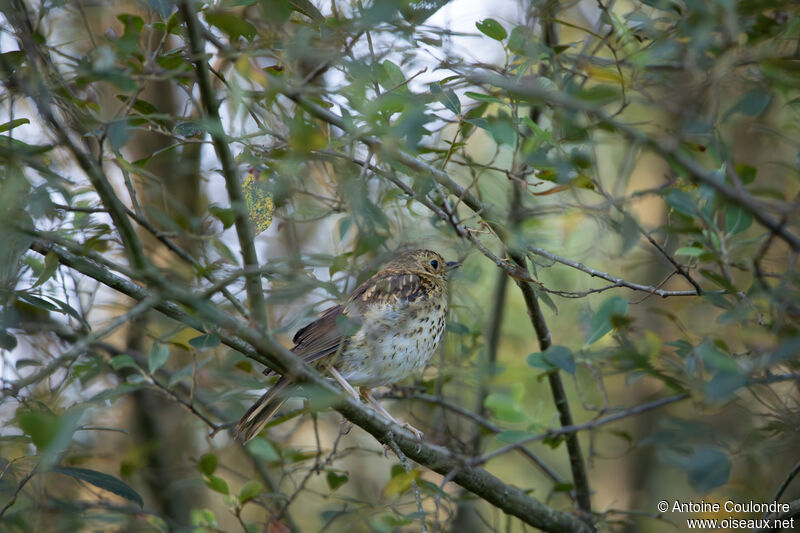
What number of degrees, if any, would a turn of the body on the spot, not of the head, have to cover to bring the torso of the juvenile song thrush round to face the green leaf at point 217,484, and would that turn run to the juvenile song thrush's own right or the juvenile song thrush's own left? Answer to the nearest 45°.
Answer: approximately 135° to the juvenile song thrush's own right

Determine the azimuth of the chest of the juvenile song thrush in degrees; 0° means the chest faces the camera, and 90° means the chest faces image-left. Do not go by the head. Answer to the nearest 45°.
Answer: approximately 270°

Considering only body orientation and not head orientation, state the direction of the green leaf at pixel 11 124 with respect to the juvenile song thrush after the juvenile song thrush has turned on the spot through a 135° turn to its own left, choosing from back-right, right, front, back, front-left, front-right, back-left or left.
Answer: left

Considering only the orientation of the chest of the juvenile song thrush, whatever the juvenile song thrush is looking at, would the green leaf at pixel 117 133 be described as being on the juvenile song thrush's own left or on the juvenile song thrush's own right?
on the juvenile song thrush's own right

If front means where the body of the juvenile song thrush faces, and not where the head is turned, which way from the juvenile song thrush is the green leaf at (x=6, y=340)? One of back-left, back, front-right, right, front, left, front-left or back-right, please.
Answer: back-right
